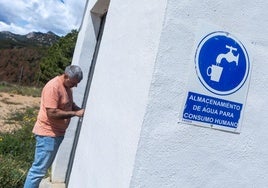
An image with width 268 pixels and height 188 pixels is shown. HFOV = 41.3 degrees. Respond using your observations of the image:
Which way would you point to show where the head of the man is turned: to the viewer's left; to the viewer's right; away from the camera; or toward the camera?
to the viewer's right

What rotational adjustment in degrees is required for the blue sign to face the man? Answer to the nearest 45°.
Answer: approximately 135° to its right

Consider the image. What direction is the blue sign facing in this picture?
toward the camera

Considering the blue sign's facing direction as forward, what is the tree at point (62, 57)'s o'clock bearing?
The tree is roughly at 5 o'clock from the blue sign.
